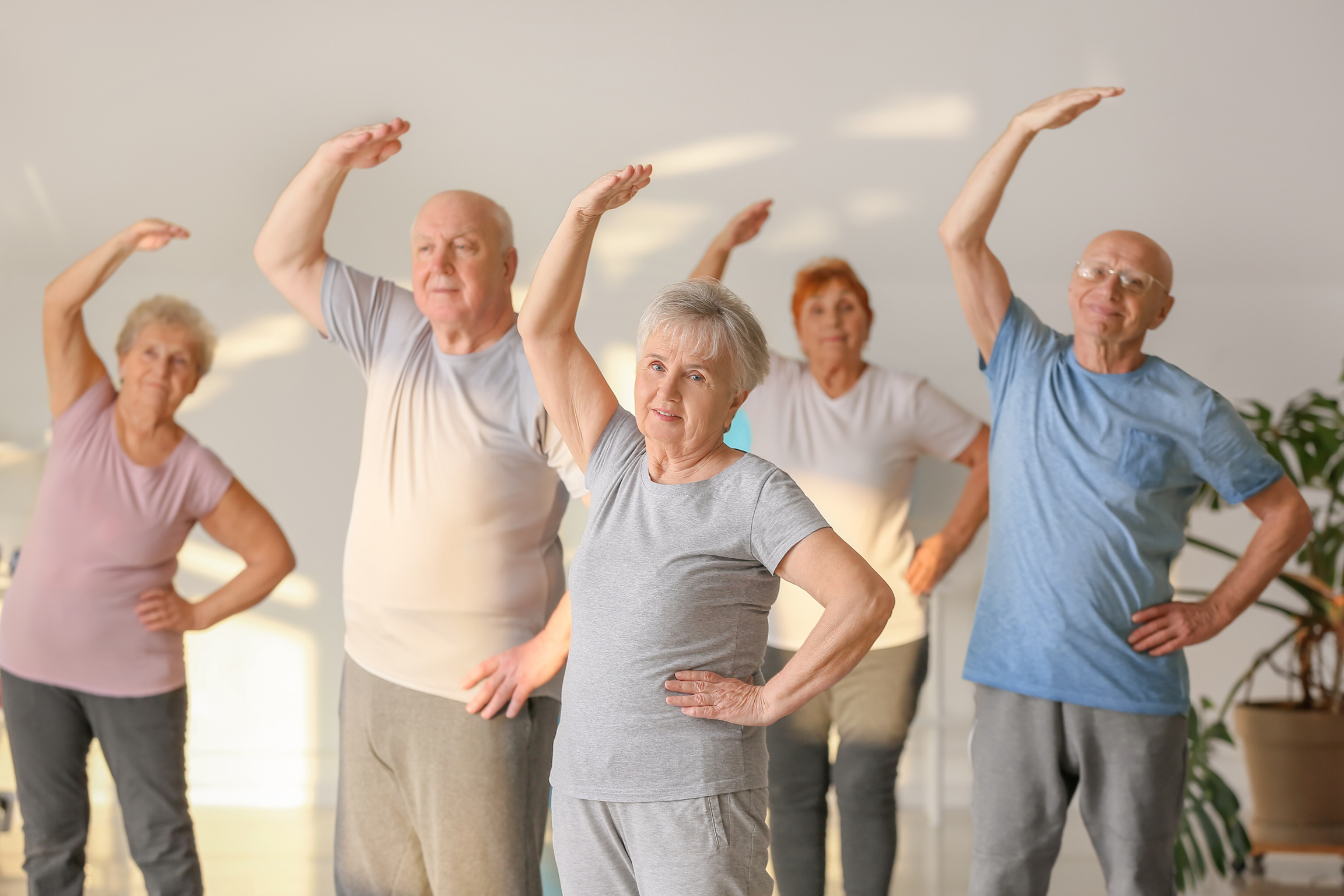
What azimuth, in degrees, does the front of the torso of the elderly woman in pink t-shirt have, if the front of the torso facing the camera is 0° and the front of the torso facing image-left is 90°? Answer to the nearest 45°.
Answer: approximately 0°

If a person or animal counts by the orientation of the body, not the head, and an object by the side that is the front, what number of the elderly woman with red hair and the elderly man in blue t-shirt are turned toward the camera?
2

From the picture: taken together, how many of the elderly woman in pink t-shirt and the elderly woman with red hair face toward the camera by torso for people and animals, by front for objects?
2

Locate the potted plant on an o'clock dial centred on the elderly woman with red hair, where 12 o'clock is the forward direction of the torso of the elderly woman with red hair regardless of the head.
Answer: The potted plant is roughly at 8 o'clock from the elderly woman with red hair.

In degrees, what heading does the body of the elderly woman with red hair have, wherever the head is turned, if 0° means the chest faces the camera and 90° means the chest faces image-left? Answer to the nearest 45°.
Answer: approximately 0°

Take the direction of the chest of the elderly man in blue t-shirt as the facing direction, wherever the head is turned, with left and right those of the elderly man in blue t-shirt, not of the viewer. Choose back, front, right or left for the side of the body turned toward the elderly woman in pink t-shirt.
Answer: right

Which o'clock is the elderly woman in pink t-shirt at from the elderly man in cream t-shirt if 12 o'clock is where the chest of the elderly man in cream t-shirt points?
The elderly woman in pink t-shirt is roughly at 3 o'clock from the elderly man in cream t-shirt.
